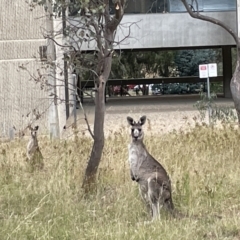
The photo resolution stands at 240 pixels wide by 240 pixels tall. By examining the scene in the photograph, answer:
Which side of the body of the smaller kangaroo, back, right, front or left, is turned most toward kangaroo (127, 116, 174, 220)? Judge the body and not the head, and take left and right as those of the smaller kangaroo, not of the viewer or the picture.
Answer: left

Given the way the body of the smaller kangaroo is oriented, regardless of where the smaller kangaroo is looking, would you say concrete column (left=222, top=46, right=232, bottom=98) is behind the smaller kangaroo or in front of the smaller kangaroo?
behind

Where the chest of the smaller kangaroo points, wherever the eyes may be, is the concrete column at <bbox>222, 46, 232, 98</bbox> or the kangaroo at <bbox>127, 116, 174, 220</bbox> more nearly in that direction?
the kangaroo

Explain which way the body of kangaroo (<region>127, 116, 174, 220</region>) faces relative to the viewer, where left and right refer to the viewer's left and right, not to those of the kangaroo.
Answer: facing the viewer and to the left of the viewer

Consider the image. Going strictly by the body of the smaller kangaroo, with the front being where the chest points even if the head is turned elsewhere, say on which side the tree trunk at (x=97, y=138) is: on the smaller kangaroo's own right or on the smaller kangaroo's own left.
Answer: on the smaller kangaroo's own left

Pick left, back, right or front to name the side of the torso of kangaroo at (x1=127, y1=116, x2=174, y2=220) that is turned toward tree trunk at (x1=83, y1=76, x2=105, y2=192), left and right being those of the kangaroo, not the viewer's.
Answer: right

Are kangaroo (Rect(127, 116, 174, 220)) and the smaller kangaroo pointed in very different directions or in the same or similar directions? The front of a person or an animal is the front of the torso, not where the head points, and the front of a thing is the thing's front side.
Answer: same or similar directions

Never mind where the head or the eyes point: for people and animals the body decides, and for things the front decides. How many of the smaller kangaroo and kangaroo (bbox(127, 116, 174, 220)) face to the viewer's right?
0

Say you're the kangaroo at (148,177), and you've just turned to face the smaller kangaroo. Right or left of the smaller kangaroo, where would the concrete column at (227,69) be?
right

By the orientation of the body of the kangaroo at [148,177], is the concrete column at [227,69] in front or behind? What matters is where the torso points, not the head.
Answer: behind
